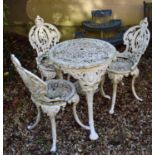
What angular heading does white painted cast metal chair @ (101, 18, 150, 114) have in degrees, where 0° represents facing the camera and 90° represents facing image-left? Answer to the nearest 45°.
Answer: approximately 45°

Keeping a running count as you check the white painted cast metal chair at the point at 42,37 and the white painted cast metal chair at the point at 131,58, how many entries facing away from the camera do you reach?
0

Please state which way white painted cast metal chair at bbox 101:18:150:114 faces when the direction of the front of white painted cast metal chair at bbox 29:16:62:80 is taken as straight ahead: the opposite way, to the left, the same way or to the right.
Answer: to the right

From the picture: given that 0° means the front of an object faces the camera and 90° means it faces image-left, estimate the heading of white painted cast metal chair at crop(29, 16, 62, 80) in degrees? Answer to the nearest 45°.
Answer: approximately 315°

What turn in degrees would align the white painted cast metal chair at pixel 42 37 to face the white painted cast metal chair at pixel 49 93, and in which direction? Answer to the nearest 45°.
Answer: approximately 45° to its right
